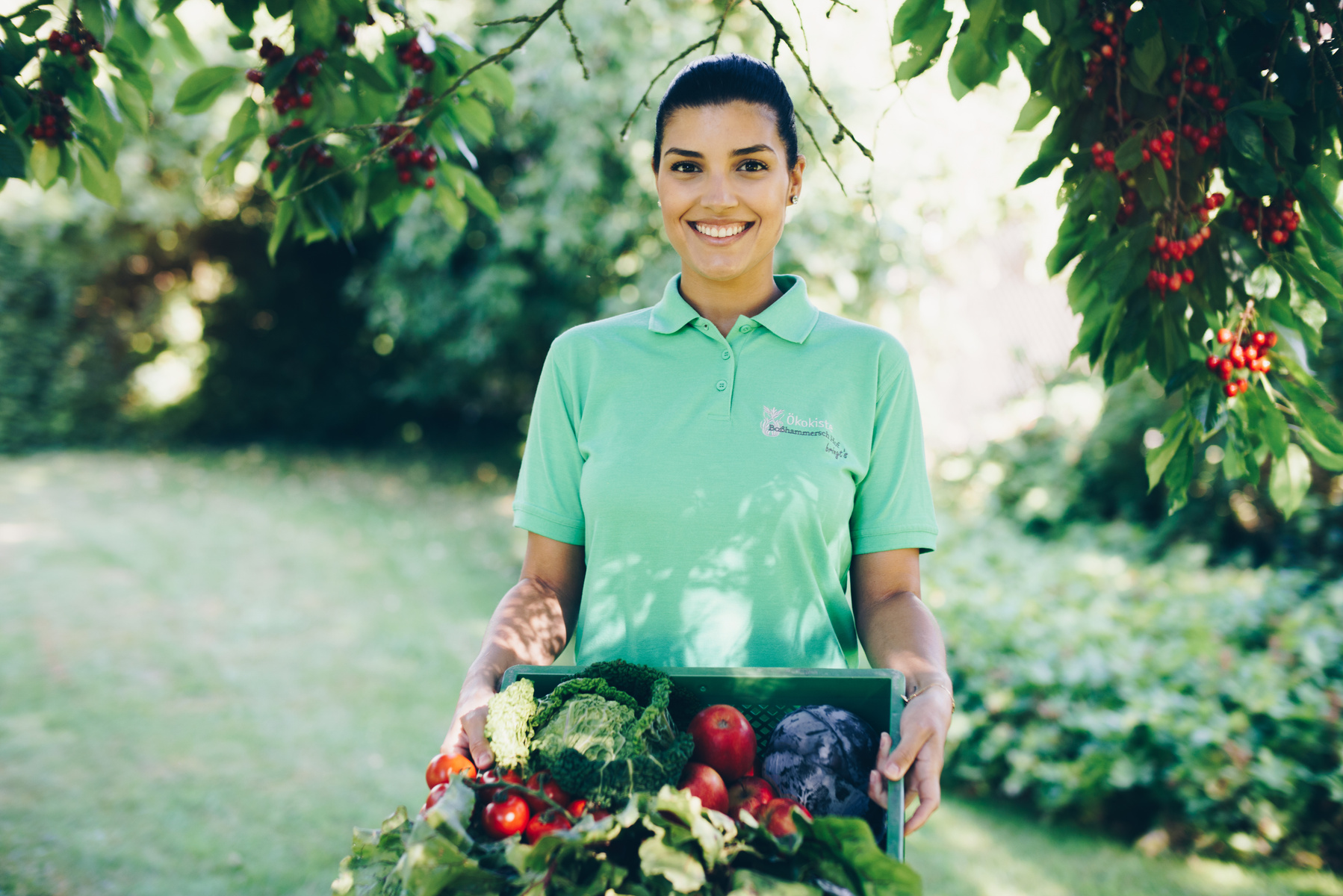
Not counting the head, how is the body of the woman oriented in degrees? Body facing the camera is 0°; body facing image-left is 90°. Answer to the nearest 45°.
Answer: approximately 0°
